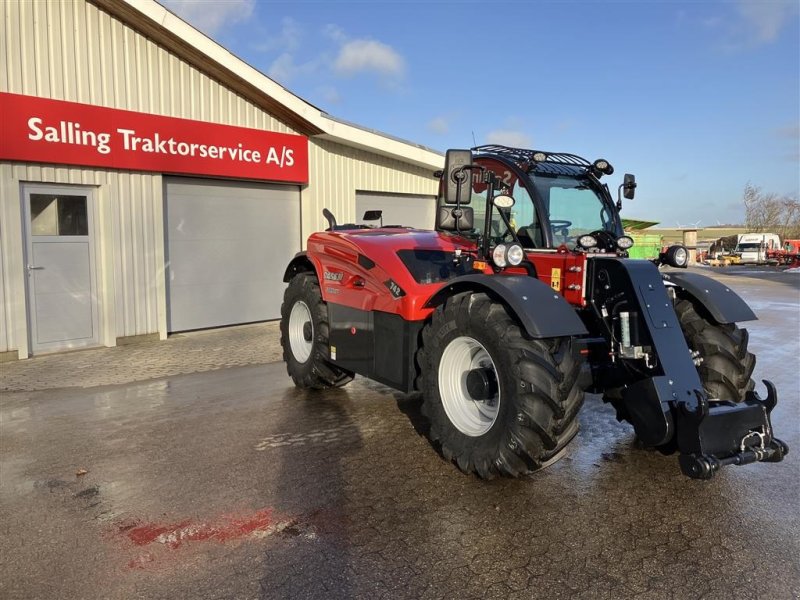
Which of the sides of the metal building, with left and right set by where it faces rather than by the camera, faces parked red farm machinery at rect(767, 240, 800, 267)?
left

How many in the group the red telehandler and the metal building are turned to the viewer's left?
0

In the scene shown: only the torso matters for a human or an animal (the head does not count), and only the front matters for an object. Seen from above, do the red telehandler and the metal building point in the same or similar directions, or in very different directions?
same or similar directions

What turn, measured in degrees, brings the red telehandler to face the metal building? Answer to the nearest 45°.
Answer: approximately 180°

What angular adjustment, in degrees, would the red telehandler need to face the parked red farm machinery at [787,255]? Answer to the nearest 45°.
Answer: approximately 135° to its left

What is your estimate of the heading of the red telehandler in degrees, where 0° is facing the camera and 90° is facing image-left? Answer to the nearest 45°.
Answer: approximately 315°

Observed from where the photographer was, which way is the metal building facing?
facing the viewer and to the right of the viewer

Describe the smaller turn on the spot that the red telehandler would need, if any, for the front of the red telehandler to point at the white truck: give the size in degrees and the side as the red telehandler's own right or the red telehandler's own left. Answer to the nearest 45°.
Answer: approximately 135° to the red telehandler's own left
